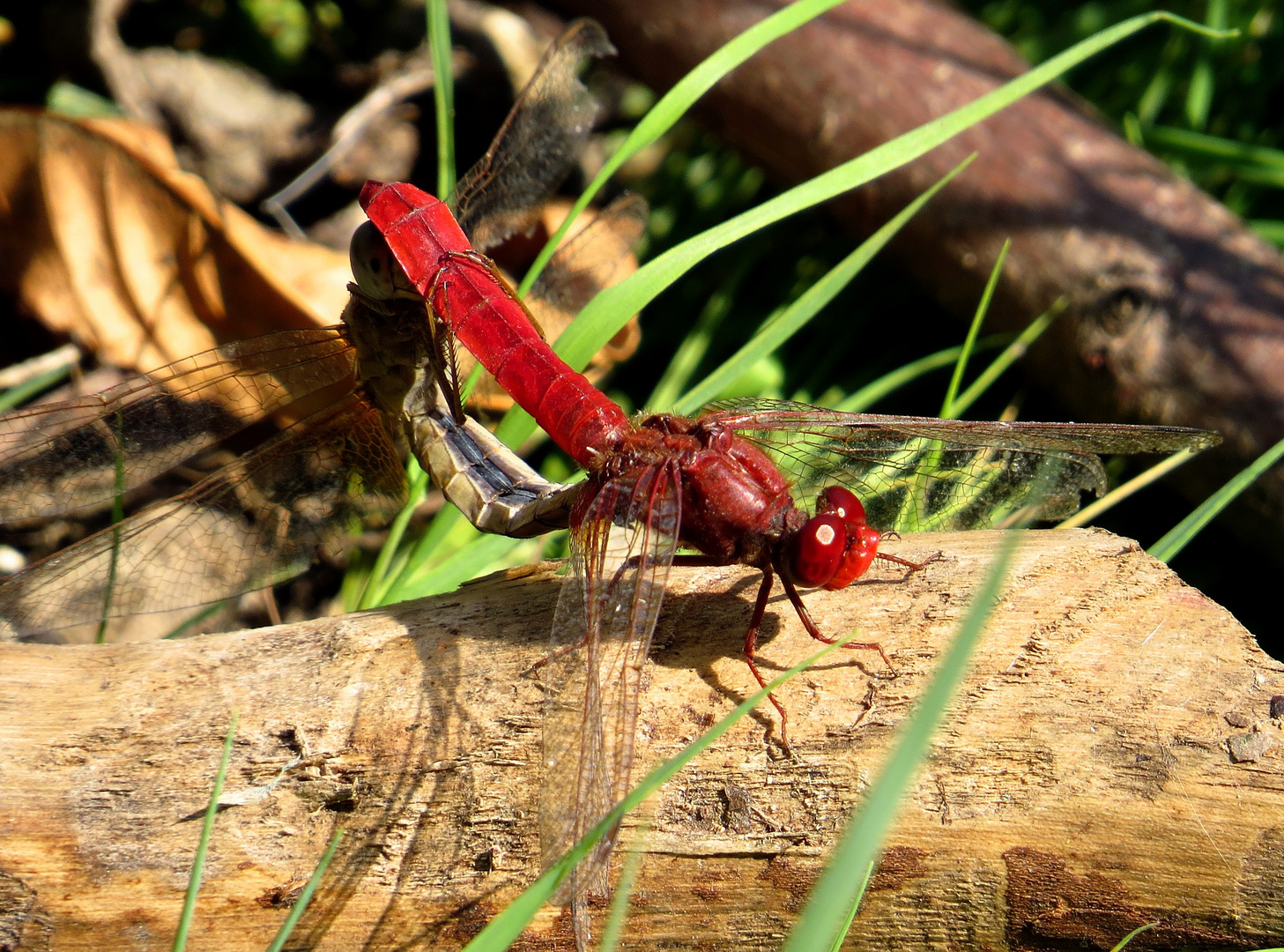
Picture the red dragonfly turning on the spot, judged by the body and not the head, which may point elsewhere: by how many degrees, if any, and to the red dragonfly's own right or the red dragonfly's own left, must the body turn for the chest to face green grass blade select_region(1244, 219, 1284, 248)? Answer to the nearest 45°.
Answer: approximately 90° to the red dragonfly's own left

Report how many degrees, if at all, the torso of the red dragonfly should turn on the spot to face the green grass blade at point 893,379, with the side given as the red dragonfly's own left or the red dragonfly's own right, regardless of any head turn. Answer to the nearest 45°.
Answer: approximately 90° to the red dragonfly's own left

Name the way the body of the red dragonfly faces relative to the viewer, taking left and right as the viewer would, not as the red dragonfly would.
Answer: facing the viewer and to the right of the viewer

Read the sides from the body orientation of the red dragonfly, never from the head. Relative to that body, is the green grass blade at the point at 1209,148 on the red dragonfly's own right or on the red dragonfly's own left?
on the red dragonfly's own left

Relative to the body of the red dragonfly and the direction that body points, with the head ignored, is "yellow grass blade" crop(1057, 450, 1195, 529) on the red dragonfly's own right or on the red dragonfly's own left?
on the red dragonfly's own left

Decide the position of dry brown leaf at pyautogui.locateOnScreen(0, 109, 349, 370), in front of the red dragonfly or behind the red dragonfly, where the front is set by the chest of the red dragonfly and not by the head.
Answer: behind
